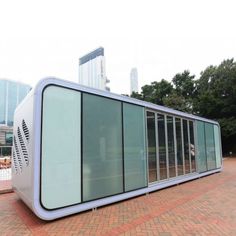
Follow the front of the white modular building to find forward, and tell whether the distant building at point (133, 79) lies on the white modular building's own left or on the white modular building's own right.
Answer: on the white modular building's own left

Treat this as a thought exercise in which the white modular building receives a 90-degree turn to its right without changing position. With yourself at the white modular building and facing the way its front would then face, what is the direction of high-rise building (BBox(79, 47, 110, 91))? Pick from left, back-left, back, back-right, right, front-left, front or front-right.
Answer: back-right

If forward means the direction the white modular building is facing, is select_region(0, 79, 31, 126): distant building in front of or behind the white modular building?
behind

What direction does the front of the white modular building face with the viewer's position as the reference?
facing the viewer and to the right of the viewer

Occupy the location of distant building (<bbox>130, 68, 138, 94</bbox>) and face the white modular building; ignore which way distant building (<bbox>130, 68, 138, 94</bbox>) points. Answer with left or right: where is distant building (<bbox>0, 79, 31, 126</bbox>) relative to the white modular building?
right

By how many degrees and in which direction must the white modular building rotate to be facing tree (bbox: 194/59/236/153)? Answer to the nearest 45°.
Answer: approximately 90° to its left
